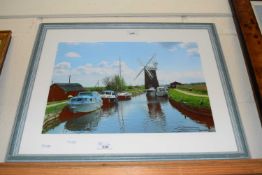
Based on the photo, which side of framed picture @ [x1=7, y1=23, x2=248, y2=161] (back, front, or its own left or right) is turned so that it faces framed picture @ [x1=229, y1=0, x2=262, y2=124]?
left

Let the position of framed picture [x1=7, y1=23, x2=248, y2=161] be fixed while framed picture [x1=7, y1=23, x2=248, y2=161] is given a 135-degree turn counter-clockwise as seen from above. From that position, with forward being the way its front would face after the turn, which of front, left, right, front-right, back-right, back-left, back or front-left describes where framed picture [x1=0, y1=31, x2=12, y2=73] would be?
back-left

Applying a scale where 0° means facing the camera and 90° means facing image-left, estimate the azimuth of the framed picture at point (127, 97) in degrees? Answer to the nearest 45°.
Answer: approximately 0°
